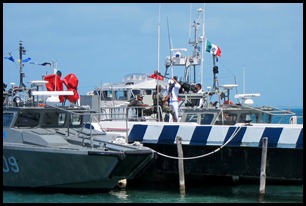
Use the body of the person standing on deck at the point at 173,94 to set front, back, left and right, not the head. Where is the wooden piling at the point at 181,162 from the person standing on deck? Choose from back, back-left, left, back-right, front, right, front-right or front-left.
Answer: left

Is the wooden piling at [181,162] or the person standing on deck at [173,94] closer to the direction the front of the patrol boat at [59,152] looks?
the wooden piling

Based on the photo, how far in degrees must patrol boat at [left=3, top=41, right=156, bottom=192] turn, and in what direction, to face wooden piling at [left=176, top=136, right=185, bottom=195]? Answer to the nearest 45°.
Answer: approximately 45° to its left

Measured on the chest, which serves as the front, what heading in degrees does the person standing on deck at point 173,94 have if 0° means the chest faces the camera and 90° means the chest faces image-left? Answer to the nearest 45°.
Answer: approximately 90°

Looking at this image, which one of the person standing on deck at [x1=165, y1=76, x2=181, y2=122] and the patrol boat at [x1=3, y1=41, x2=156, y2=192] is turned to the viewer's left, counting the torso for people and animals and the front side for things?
the person standing on deck

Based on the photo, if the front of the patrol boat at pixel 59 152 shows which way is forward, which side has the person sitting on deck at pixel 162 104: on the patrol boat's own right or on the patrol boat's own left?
on the patrol boat's own left

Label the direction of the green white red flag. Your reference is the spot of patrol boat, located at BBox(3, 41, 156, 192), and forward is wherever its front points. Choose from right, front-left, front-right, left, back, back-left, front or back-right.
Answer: left

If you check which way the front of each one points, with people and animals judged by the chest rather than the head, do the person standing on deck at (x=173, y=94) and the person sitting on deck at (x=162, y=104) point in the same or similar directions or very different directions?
very different directions

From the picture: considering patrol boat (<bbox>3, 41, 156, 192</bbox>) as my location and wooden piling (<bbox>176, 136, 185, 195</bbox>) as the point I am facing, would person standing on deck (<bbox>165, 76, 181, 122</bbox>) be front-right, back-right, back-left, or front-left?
front-left
